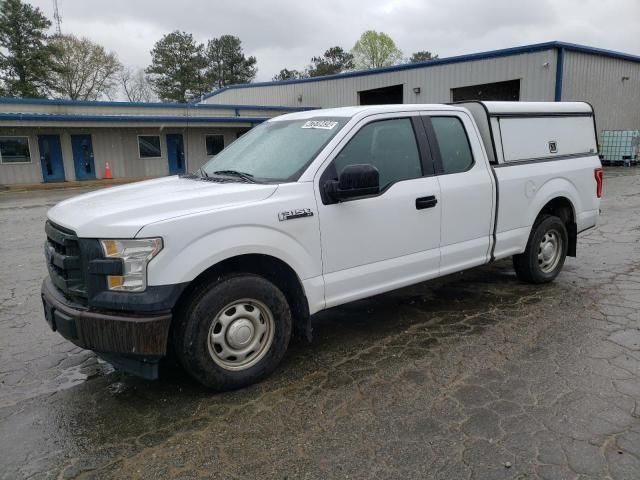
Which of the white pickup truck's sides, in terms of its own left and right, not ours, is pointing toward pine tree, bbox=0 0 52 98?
right

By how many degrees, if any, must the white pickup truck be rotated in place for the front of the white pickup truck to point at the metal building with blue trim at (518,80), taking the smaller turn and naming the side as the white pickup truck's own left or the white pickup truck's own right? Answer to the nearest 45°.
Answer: approximately 180°

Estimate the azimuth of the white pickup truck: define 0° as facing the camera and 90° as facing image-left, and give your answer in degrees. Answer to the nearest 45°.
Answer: approximately 45°

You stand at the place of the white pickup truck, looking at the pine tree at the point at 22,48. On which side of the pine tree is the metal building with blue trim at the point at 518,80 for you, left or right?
right
